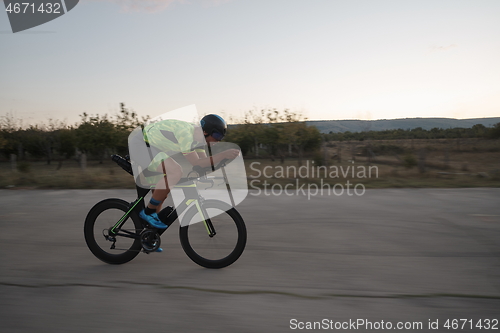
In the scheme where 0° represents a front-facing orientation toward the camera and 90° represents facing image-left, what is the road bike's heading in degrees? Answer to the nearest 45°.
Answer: approximately 270°

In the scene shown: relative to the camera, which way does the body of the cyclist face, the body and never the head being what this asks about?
to the viewer's right

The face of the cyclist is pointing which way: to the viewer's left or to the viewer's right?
to the viewer's right

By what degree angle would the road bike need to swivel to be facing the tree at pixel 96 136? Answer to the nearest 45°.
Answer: approximately 90° to its left
